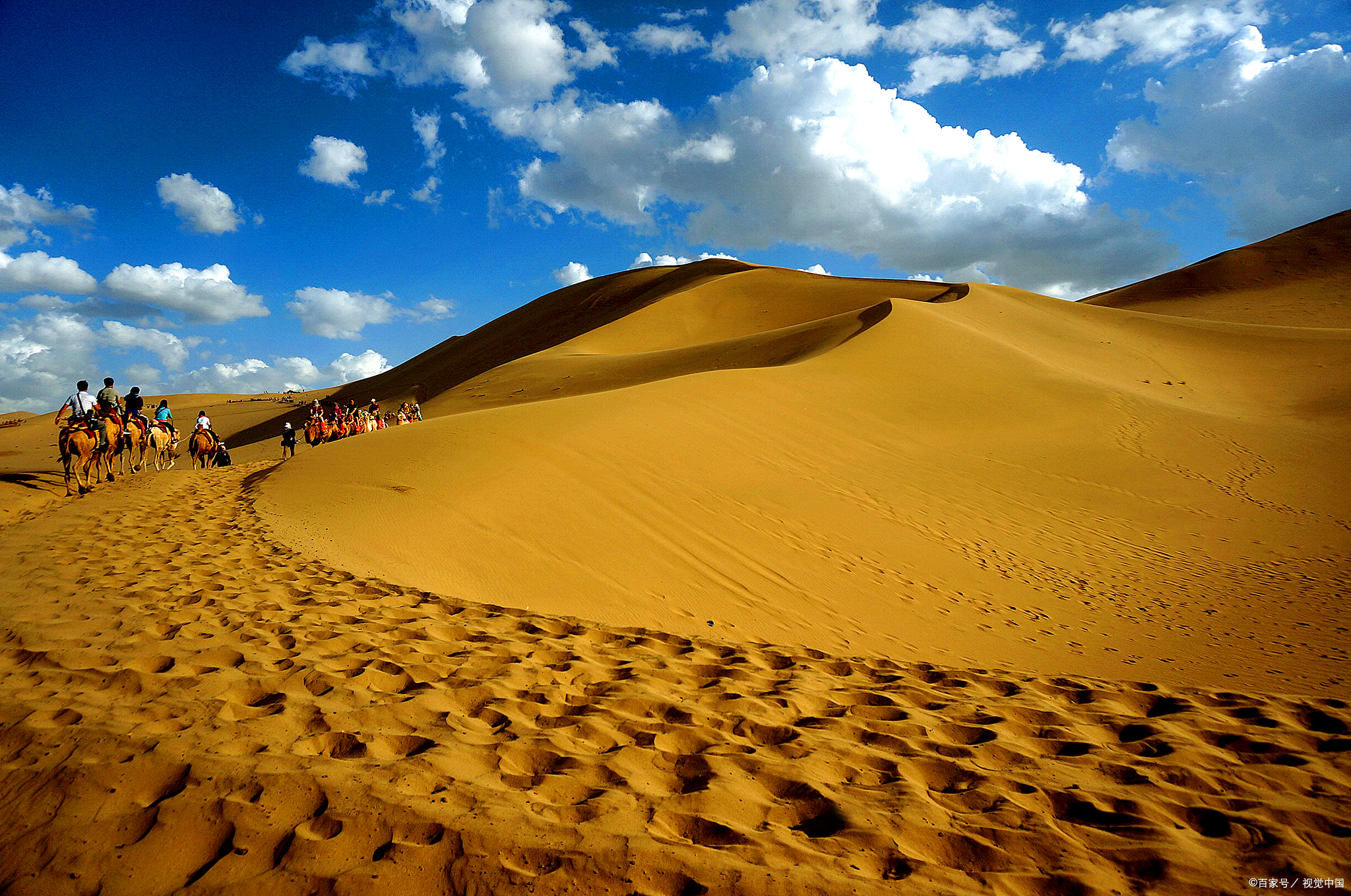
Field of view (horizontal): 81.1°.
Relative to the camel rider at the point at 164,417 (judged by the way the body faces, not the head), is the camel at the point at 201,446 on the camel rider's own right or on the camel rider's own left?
on the camel rider's own right

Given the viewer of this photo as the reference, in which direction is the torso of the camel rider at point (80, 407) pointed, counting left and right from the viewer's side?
facing away from the viewer and to the right of the viewer

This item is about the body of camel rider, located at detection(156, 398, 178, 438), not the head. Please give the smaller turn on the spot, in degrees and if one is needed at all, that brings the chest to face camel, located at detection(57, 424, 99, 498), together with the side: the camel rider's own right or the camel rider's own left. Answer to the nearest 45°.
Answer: approximately 135° to the camel rider's own right

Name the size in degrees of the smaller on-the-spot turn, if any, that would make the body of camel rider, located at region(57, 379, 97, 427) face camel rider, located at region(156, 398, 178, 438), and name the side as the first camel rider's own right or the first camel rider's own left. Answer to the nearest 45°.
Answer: approximately 45° to the first camel rider's own left

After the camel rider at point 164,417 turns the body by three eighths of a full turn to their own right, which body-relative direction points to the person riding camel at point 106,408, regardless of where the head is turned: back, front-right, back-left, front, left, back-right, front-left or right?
front

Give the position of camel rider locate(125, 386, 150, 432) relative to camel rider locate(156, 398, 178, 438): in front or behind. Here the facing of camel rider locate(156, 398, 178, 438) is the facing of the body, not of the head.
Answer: behind

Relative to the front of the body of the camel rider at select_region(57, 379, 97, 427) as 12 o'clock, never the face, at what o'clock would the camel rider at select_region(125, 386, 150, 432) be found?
the camel rider at select_region(125, 386, 150, 432) is roughly at 11 o'clock from the camel rider at select_region(57, 379, 97, 427).

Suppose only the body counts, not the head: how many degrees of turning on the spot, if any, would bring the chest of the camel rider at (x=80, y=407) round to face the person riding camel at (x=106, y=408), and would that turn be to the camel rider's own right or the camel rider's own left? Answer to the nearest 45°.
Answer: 0° — they already face them

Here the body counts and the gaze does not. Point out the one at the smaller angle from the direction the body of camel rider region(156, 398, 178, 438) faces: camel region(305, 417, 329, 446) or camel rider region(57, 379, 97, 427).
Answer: the camel

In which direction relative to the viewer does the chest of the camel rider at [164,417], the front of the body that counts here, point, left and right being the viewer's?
facing away from the viewer and to the right of the viewer

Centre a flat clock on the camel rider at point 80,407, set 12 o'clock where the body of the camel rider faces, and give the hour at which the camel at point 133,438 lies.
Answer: The camel is roughly at 11 o'clock from the camel rider.
